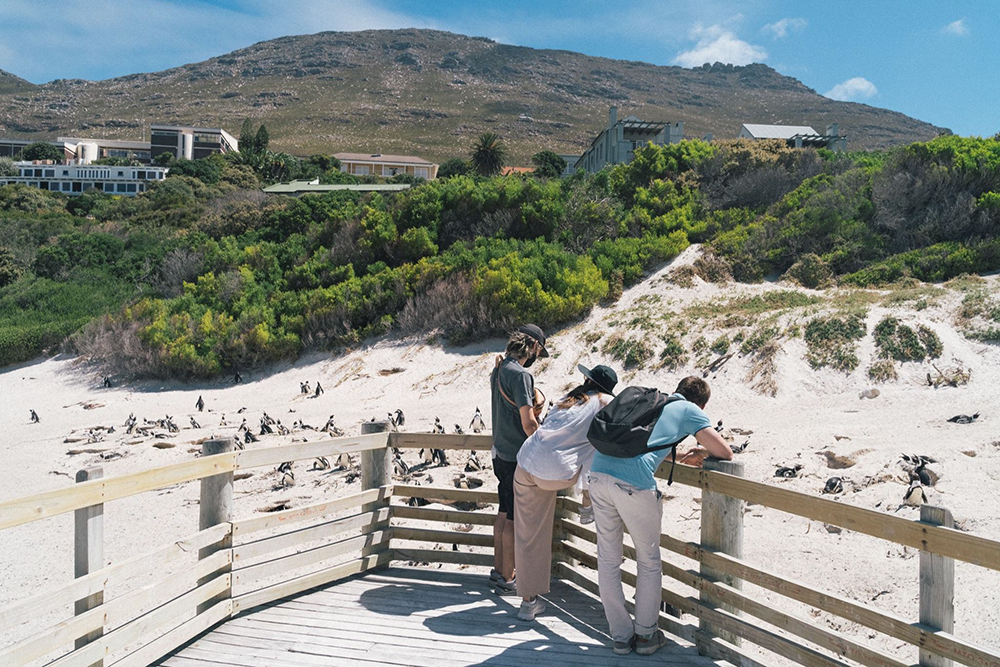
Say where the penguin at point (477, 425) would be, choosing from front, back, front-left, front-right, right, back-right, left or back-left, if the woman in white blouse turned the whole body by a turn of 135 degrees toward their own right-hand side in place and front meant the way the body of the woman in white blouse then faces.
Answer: back

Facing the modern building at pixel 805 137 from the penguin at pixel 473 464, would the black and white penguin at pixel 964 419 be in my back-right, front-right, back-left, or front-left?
front-right

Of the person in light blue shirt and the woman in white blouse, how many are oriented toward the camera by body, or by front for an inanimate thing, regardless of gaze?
0

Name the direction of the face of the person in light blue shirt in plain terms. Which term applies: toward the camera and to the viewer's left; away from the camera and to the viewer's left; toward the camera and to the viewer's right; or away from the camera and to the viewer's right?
away from the camera and to the viewer's right

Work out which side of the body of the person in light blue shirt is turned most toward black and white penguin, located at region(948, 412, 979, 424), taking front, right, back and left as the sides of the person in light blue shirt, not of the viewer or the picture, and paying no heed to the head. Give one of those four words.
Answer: front

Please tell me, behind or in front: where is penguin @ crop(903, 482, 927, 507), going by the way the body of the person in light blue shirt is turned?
in front

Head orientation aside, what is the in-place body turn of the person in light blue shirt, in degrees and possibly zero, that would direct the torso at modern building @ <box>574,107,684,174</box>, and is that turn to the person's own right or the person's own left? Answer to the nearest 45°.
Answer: approximately 45° to the person's own left

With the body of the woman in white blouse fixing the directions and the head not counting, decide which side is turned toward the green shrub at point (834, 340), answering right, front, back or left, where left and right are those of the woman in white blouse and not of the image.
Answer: front

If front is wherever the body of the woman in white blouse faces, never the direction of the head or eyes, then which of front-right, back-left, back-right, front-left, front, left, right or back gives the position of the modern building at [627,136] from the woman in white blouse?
front-left

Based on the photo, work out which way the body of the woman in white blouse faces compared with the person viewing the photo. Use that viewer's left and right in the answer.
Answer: facing away from the viewer and to the right of the viewer

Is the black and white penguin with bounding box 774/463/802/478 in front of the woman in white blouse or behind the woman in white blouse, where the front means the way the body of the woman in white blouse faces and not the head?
in front

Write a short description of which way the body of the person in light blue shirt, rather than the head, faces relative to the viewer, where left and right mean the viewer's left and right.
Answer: facing away from the viewer and to the right of the viewer
